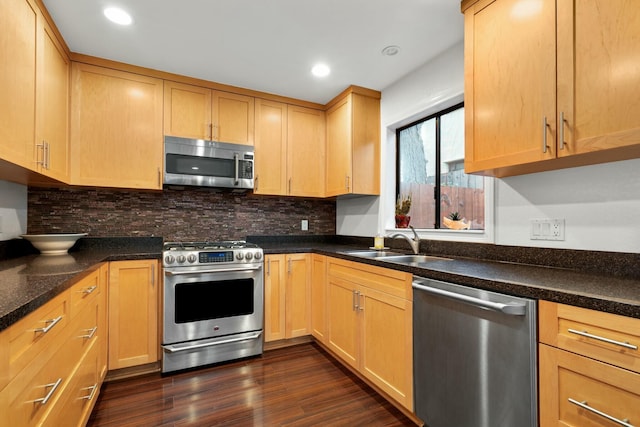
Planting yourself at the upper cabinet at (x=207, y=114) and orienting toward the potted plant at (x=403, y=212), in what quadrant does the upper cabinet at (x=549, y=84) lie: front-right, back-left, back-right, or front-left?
front-right

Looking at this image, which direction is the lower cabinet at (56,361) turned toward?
to the viewer's right

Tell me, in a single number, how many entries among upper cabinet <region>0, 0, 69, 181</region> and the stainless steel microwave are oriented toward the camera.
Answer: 1

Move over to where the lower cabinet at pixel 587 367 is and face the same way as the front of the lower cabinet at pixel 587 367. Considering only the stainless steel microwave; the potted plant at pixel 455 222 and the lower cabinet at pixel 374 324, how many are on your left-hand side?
0

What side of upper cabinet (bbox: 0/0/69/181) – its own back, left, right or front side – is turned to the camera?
right

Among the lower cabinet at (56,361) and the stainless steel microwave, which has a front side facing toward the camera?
the stainless steel microwave

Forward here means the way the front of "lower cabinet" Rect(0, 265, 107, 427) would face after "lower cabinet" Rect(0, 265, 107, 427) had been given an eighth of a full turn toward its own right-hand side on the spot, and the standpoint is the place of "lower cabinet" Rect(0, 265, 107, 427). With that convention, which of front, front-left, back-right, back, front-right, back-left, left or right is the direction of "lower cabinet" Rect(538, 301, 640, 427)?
front

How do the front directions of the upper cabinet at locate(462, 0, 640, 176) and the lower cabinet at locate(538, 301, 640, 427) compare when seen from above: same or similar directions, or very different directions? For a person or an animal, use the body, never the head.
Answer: same or similar directions

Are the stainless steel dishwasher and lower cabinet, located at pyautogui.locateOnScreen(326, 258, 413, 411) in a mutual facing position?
no

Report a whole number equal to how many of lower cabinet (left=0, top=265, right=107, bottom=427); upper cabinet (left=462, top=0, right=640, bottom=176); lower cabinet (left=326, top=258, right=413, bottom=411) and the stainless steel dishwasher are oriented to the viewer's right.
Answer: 1

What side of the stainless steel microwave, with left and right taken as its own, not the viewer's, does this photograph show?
front

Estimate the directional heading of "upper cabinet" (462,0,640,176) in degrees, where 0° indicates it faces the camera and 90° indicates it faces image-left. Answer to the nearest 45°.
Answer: approximately 45°

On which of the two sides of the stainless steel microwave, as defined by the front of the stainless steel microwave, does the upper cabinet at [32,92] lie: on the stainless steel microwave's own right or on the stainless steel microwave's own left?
on the stainless steel microwave's own right

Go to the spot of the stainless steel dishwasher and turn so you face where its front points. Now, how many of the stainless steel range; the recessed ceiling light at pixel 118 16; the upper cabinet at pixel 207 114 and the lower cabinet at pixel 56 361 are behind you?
0

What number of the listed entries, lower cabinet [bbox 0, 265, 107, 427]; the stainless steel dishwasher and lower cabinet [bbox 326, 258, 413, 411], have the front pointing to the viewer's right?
1

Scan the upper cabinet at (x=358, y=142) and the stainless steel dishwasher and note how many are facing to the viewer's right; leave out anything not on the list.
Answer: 0

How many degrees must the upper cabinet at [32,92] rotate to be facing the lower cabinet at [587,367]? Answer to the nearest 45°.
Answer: approximately 45° to its right

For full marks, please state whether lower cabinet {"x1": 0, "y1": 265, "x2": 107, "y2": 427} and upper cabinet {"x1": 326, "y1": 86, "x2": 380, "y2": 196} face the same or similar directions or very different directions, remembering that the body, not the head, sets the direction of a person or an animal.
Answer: very different directions
